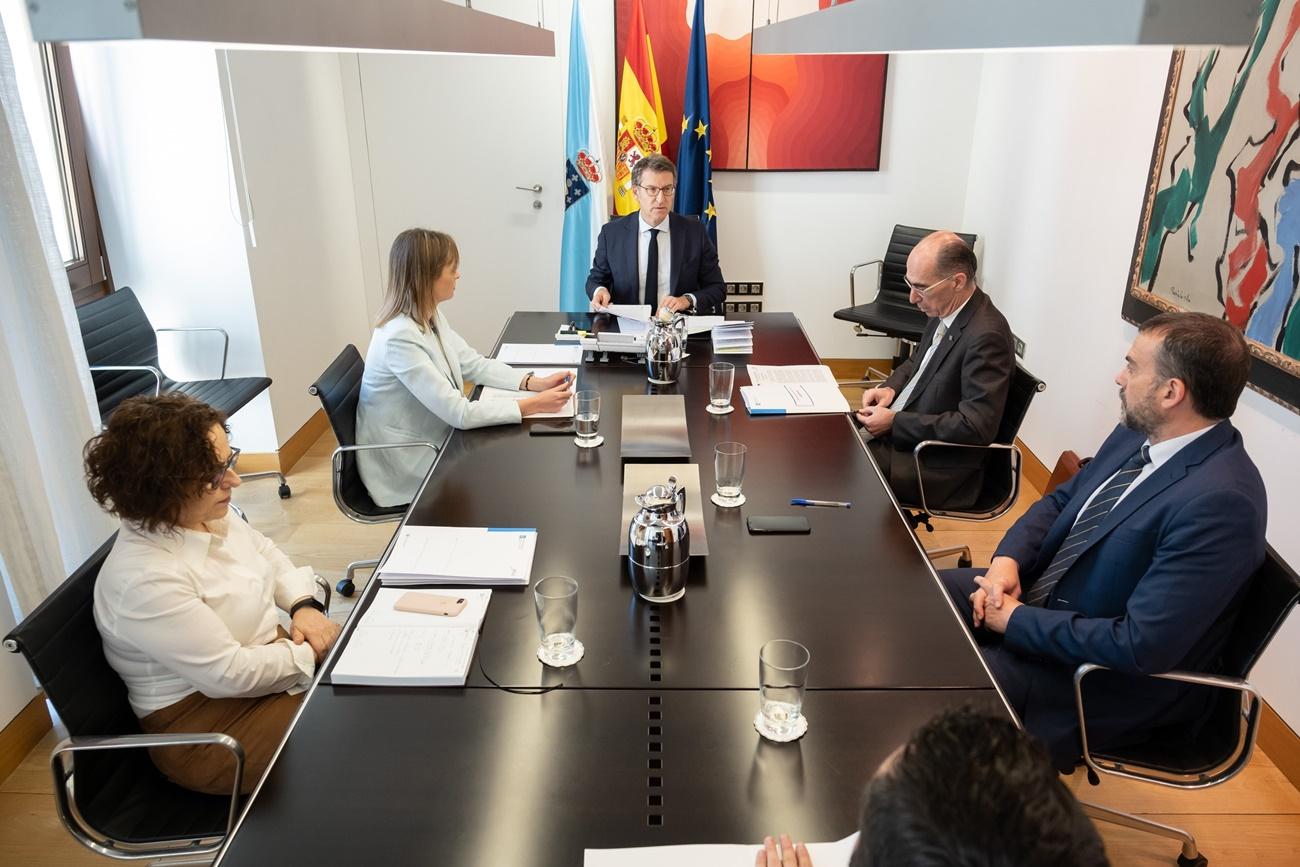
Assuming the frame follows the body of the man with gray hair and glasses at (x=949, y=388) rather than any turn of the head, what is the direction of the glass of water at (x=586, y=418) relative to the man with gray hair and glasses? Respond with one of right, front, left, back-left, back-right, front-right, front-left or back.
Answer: front

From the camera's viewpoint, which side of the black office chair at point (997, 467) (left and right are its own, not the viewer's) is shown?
left

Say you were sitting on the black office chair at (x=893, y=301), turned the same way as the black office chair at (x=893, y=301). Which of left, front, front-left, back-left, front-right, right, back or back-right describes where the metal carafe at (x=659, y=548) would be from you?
front-left

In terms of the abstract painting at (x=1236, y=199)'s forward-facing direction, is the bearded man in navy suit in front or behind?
in front

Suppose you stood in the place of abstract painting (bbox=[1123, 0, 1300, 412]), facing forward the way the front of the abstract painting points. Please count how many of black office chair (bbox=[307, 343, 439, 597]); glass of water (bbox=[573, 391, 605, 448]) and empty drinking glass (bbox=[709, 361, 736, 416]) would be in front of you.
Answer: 3

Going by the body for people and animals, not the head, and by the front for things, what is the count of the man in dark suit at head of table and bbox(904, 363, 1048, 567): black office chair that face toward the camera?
1

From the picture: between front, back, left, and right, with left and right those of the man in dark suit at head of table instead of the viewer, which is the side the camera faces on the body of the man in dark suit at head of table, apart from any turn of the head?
front

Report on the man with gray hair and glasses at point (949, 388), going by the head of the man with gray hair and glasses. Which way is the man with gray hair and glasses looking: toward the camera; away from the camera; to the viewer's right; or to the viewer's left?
to the viewer's left

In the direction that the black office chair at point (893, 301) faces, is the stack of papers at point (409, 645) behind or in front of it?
in front

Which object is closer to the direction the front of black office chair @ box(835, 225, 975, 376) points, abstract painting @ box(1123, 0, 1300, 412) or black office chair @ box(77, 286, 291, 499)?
the black office chair

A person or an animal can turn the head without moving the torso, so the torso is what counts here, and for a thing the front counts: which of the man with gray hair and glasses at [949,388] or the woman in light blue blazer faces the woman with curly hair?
the man with gray hair and glasses

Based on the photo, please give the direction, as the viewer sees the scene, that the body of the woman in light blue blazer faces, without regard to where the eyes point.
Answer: to the viewer's right

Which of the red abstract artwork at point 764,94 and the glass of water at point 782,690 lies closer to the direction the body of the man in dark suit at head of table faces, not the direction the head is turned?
the glass of water

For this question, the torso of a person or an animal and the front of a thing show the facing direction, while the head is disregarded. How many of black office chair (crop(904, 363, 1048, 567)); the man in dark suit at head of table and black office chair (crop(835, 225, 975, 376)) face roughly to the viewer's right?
0

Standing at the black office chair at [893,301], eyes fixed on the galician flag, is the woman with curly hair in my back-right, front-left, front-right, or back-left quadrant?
front-left

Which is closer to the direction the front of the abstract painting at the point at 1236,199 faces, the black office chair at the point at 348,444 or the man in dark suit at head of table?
the black office chair

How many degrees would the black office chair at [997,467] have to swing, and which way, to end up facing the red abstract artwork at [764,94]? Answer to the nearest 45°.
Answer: approximately 45° to its right

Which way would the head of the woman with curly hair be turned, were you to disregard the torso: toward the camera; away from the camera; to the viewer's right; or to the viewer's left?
to the viewer's right

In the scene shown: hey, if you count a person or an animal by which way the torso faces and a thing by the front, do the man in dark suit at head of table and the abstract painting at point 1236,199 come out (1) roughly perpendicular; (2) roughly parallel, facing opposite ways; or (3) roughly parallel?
roughly perpendicular
